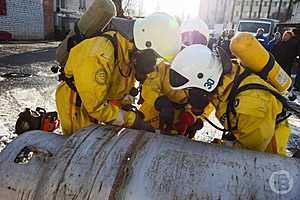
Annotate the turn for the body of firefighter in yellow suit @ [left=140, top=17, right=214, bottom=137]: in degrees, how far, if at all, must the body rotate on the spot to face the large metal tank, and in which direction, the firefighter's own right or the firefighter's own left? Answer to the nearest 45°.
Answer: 0° — they already face it

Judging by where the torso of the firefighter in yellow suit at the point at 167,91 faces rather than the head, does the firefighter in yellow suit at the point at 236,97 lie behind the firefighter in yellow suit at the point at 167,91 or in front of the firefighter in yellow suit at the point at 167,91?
in front

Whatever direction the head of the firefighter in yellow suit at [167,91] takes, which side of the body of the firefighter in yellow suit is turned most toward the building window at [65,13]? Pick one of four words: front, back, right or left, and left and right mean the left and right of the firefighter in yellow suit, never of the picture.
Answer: back

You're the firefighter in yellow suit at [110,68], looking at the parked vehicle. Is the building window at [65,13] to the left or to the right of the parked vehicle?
left

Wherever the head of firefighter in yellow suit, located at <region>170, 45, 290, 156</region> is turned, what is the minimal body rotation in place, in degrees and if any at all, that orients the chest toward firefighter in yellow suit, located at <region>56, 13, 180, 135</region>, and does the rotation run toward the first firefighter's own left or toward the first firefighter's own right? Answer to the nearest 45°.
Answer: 0° — they already face them

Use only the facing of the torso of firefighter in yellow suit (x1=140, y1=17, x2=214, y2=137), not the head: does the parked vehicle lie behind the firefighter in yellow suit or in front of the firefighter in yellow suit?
behind

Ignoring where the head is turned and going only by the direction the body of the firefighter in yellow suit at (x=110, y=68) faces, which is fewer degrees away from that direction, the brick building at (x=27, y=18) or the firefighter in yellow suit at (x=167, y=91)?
the firefighter in yellow suit

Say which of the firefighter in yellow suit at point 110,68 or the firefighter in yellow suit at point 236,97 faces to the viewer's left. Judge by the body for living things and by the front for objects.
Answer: the firefighter in yellow suit at point 236,97

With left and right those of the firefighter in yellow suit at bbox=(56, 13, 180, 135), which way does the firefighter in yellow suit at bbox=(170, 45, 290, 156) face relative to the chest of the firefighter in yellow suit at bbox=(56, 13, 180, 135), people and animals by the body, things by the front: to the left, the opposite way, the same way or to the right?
the opposite way

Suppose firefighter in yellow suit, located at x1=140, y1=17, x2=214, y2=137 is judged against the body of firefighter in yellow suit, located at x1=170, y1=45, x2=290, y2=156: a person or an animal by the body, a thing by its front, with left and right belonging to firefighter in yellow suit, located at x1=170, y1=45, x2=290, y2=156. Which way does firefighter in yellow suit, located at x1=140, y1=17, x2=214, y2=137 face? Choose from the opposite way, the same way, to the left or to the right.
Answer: to the left

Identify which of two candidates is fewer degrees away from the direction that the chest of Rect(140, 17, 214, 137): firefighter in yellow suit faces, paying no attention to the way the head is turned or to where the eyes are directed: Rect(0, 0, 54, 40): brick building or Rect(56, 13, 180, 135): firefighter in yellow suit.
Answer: the firefighter in yellow suit

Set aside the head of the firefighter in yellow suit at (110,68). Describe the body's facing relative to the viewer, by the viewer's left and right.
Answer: facing to the right of the viewer

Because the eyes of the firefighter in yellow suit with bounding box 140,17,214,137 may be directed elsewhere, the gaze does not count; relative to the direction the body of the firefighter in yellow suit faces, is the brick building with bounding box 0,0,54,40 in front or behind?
behind

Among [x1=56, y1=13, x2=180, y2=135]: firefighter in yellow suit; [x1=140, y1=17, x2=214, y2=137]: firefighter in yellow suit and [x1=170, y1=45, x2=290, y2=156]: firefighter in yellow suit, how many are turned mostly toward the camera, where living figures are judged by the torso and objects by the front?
1

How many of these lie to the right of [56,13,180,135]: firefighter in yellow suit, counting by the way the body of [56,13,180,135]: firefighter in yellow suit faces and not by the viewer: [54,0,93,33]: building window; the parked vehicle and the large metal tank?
1

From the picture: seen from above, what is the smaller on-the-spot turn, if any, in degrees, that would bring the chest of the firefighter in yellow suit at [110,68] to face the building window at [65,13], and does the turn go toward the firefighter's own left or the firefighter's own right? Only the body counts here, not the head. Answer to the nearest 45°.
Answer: approximately 90° to the firefighter's own left

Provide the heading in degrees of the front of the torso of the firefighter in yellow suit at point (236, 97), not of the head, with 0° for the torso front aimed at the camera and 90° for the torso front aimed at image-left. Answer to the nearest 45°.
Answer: approximately 90°
